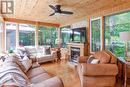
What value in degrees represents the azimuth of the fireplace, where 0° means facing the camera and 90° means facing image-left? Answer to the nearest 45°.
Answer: approximately 45°

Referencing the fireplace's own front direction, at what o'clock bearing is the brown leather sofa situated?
The brown leather sofa is roughly at 10 o'clock from the fireplace.

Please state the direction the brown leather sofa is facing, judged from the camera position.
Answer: facing to the left of the viewer

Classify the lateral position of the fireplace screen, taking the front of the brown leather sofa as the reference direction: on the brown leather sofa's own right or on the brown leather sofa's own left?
on the brown leather sofa's own right

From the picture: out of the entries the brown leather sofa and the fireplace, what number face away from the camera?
0
